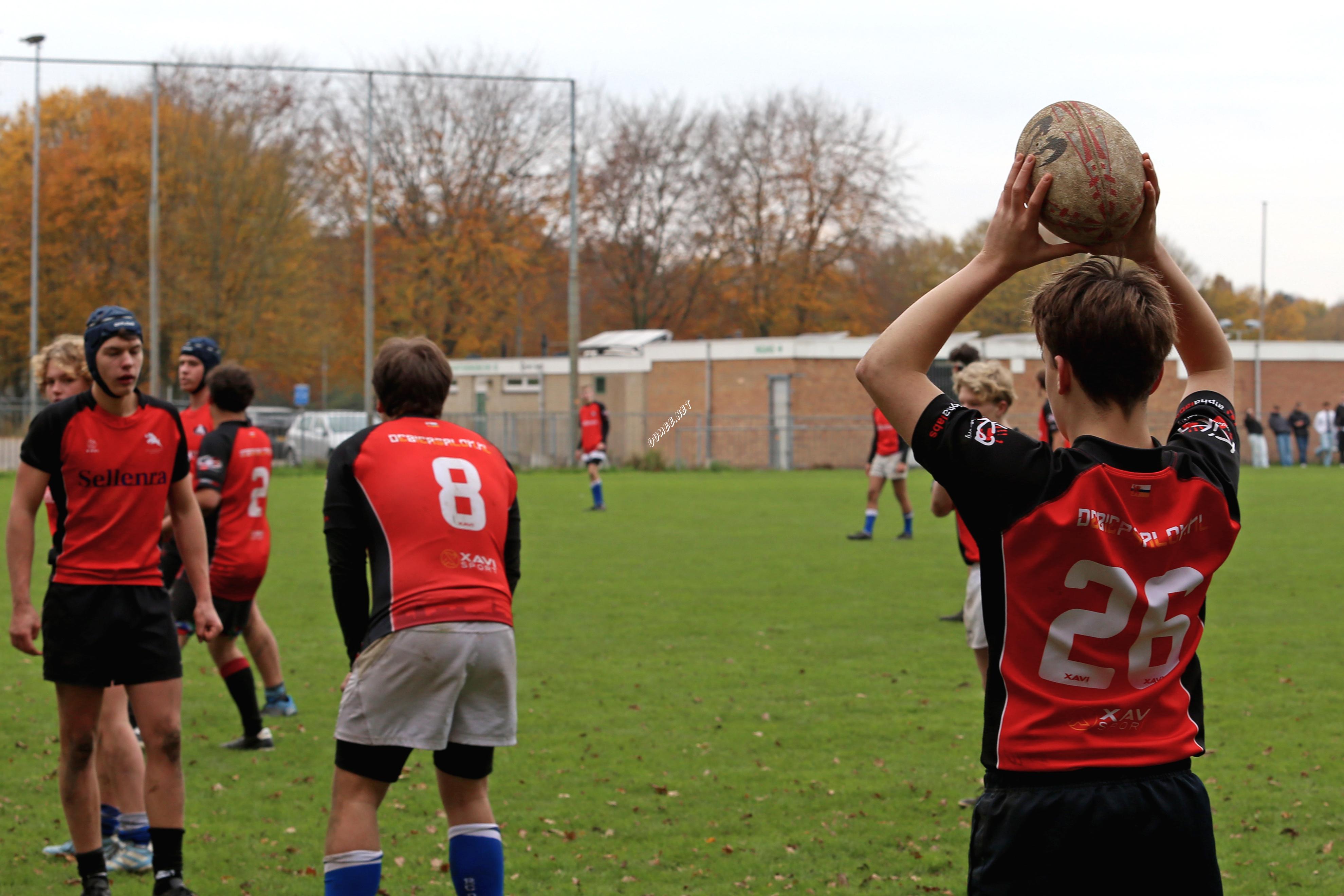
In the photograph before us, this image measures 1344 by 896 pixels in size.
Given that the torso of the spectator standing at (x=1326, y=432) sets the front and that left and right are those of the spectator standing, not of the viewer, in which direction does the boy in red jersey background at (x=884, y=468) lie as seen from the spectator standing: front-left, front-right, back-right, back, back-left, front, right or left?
front

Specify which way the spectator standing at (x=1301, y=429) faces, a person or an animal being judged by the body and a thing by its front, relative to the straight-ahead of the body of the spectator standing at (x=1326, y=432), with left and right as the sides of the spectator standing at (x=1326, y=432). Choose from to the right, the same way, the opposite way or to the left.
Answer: the same way

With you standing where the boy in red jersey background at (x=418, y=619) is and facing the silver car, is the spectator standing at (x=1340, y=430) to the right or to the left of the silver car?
right

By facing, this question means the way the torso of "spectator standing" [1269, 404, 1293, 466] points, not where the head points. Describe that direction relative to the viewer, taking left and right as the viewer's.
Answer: facing the viewer

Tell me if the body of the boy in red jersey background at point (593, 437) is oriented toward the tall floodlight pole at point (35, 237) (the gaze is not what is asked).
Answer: no

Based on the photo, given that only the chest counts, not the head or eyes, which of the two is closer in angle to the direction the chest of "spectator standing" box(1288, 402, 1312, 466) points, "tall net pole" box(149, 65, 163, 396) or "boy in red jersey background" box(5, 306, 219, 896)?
the boy in red jersey background

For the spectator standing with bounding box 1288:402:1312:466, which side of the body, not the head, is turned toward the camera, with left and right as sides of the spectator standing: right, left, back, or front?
front

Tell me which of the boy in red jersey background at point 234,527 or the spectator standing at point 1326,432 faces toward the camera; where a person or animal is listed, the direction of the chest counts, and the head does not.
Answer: the spectator standing

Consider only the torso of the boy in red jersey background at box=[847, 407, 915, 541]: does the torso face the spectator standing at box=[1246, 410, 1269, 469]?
no

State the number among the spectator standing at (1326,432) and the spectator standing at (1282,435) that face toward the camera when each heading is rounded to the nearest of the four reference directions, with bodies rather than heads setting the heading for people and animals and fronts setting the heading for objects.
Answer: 2

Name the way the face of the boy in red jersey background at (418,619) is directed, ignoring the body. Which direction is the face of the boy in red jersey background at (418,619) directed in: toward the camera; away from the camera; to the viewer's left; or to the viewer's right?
away from the camera

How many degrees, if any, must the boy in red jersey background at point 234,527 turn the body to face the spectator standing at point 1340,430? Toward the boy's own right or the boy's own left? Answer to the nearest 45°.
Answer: approximately 90° to the boy's own right
